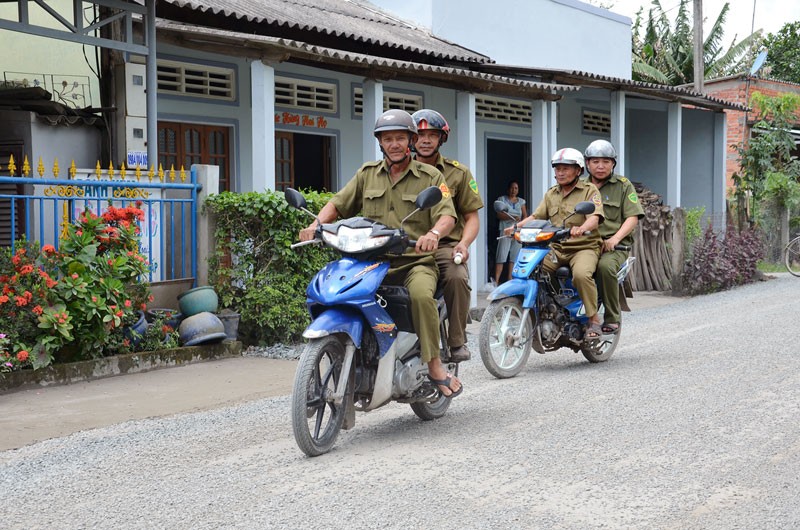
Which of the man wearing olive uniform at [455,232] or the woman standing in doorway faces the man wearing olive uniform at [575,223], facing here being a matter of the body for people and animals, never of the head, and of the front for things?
the woman standing in doorway

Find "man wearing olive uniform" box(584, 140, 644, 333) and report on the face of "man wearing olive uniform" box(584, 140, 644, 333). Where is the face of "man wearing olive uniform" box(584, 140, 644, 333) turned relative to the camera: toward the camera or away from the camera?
toward the camera

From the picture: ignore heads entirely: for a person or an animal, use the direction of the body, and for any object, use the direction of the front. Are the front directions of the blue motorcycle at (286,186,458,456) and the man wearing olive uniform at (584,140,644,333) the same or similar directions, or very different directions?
same or similar directions

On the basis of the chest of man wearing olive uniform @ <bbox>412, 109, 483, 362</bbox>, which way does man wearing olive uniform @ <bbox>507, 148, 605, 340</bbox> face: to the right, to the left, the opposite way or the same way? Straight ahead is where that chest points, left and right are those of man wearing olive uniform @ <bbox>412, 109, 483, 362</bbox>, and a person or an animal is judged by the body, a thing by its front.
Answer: the same way

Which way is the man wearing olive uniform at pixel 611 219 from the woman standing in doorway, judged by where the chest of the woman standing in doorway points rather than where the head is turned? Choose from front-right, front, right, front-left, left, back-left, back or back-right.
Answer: front

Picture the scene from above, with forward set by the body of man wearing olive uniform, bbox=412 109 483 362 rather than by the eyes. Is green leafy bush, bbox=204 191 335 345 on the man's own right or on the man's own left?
on the man's own right

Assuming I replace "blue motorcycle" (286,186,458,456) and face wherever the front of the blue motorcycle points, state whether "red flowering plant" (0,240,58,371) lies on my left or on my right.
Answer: on my right

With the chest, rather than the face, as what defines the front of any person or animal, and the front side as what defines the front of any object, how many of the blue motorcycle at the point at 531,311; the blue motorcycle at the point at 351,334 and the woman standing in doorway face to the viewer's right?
0

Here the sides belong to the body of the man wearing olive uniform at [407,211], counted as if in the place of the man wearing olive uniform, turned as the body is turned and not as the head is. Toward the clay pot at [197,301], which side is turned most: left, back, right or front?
right

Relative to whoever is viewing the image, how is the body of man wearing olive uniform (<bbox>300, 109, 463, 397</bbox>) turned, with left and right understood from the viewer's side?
facing the viewer and to the left of the viewer

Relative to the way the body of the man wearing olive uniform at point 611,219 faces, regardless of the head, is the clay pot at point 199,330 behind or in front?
in front

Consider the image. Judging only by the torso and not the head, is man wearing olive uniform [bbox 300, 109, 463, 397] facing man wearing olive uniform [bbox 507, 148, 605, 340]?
no

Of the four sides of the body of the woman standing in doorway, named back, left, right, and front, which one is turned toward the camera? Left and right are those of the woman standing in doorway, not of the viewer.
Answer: front

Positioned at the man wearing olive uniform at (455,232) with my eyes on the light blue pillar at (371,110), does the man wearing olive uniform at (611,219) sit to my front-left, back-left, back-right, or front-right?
front-right

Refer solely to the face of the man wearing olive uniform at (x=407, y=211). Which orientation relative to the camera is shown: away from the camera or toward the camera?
toward the camera

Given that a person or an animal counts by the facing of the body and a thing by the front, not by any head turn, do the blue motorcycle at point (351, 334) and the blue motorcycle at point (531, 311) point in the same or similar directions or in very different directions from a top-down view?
same or similar directions

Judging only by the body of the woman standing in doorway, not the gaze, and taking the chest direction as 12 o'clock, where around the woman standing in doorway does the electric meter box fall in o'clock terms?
The electric meter box is roughly at 1 o'clock from the woman standing in doorway.
